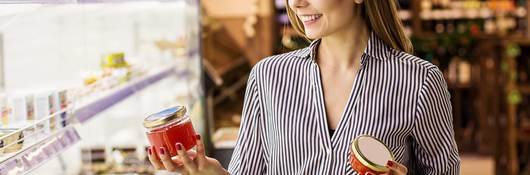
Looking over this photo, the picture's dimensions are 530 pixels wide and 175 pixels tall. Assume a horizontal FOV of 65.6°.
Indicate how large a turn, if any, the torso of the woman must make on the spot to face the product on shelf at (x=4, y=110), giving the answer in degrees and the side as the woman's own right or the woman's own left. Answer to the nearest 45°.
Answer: approximately 45° to the woman's own right

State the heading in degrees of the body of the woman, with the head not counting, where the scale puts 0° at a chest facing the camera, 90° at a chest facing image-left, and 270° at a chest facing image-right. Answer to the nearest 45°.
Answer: approximately 45°

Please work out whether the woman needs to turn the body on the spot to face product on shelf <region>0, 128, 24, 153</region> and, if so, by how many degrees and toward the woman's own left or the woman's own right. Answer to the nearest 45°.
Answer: approximately 45° to the woman's own right

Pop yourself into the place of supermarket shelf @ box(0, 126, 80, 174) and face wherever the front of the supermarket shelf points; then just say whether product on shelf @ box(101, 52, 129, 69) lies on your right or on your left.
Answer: on your left
